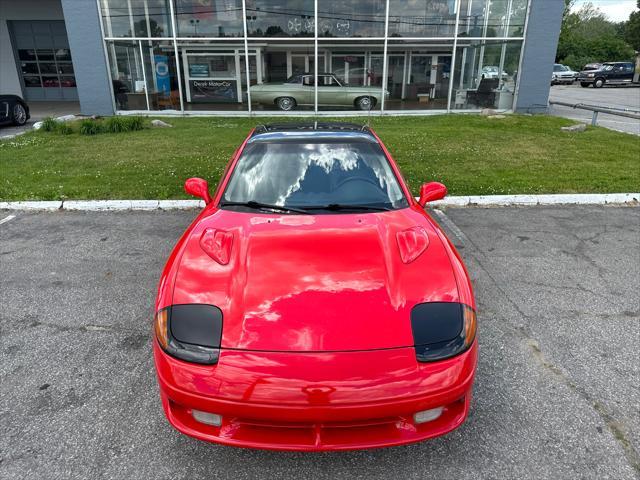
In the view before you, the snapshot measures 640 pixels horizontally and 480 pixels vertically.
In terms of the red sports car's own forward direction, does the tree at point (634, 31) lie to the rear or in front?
to the rear

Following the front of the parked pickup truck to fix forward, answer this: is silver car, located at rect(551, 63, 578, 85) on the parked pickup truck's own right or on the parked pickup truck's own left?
on the parked pickup truck's own right

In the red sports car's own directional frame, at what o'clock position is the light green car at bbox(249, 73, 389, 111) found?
The light green car is roughly at 6 o'clock from the red sports car.

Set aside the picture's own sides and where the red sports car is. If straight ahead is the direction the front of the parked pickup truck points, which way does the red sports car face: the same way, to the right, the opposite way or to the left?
to the left

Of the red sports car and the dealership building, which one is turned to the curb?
the dealership building

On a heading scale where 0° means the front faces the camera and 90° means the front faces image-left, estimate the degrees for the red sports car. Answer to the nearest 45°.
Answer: approximately 0°

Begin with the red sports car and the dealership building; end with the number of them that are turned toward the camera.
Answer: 2

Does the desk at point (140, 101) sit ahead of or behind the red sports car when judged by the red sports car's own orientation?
behind

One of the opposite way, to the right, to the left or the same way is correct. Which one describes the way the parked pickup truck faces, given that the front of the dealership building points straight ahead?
to the right

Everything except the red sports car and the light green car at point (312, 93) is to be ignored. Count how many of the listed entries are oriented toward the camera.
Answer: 1

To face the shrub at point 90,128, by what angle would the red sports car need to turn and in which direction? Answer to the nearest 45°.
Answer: approximately 135° to its right

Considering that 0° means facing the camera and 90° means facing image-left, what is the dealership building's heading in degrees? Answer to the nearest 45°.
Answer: approximately 0°
